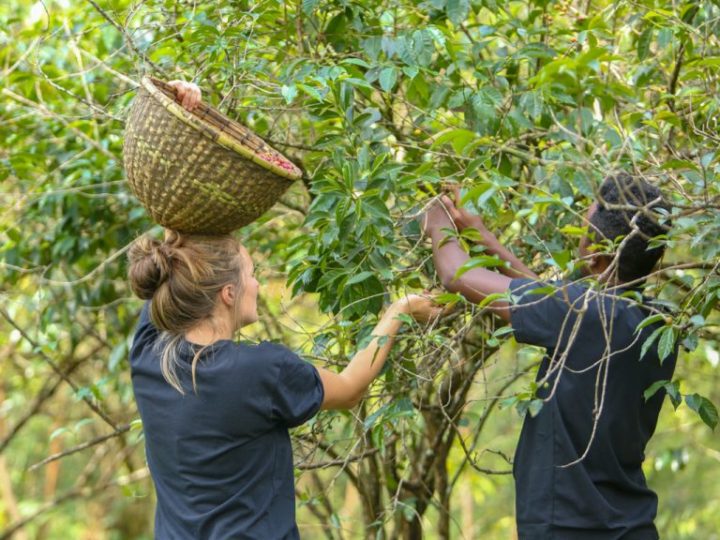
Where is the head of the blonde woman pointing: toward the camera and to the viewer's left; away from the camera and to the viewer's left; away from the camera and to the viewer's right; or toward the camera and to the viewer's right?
away from the camera and to the viewer's right

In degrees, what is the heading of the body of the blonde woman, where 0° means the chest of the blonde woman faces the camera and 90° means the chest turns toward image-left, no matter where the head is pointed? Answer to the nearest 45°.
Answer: approximately 225°

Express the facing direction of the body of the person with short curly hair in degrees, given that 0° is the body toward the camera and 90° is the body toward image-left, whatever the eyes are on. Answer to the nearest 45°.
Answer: approximately 135°

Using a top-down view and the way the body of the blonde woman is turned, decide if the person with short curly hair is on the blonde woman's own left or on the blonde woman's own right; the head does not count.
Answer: on the blonde woman's own right

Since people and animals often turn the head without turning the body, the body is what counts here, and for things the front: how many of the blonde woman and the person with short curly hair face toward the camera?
0

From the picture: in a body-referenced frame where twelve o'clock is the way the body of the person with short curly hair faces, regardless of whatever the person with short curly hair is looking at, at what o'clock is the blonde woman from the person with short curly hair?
The blonde woman is roughly at 10 o'clock from the person with short curly hair.
